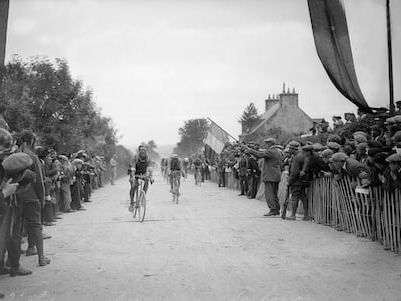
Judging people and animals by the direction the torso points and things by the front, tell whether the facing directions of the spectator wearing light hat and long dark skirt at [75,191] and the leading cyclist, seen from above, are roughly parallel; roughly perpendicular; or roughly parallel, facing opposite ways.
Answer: roughly perpendicular

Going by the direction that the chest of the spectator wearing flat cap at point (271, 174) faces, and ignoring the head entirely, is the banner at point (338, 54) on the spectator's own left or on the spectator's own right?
on the spectator's own left

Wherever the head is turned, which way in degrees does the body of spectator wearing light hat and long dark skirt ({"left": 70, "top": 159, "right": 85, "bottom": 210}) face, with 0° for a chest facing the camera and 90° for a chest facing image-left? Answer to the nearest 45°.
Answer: approximately 270°

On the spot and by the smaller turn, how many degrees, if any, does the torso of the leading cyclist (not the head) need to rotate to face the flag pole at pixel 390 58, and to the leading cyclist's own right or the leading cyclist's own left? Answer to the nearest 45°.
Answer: approximately 45° to the leading cyclist's own left

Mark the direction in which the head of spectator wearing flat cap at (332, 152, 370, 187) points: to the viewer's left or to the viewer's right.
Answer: to the viewer's left

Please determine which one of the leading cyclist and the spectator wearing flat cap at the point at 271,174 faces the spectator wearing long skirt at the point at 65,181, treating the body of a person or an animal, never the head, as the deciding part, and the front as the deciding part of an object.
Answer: the spectator wearing flat cap at the point at 271,174

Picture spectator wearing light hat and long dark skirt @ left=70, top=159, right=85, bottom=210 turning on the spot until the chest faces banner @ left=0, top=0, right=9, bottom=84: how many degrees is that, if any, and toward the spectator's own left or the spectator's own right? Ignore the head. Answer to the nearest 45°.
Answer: approximately 90° to the spectator's own right

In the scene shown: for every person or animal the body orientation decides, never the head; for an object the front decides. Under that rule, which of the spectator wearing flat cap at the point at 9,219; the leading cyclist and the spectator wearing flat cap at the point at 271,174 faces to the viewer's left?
the spectator wearing flat cap at the point at 271,174

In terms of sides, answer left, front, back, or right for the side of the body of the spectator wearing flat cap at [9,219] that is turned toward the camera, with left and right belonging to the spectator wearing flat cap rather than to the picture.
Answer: right

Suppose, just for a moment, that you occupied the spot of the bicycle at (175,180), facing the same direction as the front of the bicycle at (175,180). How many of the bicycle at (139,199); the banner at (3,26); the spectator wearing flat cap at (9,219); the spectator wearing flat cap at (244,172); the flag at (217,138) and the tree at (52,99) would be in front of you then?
3

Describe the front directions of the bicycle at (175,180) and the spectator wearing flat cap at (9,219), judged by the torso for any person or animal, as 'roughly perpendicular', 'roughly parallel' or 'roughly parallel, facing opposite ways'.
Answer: roughly perpendicular

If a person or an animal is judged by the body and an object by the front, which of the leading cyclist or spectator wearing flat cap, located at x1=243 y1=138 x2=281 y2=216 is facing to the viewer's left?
the spectator wearing flat cap

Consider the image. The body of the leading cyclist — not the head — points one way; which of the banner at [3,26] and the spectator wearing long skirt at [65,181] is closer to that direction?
the banner

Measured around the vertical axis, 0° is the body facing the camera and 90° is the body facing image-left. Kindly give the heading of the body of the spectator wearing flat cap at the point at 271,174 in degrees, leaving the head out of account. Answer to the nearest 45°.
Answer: approximately 90°
